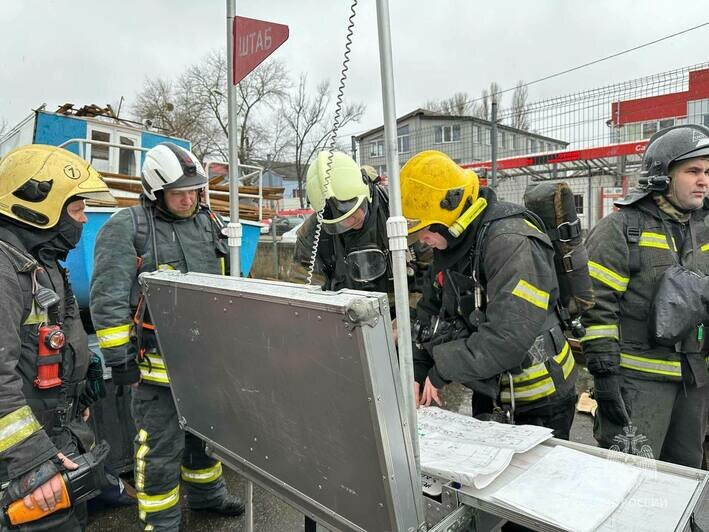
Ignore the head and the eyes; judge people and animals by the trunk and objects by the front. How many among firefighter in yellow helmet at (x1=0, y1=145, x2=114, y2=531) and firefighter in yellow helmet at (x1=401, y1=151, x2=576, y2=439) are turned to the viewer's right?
1

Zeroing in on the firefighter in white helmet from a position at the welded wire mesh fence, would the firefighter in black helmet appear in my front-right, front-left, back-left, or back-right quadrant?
front-left

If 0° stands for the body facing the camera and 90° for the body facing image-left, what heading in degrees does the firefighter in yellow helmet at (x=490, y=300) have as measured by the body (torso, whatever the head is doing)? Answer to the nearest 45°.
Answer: approximately 90°

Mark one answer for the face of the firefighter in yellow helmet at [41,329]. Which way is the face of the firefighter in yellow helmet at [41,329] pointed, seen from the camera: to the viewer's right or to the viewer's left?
to the viewer's right

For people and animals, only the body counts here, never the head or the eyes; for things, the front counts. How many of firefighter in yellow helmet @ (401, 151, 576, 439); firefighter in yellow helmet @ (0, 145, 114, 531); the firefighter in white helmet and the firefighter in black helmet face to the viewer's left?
1

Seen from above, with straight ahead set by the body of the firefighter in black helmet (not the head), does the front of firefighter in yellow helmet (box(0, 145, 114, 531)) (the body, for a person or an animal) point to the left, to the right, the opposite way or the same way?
to the left

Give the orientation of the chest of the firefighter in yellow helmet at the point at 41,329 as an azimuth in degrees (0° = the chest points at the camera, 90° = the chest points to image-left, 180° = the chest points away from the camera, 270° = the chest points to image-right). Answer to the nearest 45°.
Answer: approximately 270°

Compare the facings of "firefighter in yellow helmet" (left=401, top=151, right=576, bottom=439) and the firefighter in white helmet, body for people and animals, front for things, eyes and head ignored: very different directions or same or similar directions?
very different directions

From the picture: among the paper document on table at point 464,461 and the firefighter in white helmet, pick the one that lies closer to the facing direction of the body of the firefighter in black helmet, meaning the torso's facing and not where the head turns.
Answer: the paper document on table

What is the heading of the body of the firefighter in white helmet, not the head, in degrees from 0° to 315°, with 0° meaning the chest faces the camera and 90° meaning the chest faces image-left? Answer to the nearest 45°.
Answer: approximately 315°

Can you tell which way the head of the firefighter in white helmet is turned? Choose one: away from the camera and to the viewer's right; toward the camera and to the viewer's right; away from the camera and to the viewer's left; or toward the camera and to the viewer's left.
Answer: toward the camera and to the viewer's right

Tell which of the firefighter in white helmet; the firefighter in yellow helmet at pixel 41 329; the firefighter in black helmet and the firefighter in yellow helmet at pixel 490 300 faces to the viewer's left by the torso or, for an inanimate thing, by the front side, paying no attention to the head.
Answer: the firefighter in yellow helmet at pixel 490 300

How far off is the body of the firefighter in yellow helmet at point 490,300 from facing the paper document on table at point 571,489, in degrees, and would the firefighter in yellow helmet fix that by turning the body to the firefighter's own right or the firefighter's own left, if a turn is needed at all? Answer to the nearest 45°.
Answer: approximately 90° to the firefighter's own left

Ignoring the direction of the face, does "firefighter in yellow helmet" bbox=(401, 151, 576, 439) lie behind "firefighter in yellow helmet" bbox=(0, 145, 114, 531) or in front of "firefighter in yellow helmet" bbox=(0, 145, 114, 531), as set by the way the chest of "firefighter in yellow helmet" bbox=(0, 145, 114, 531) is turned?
in front
